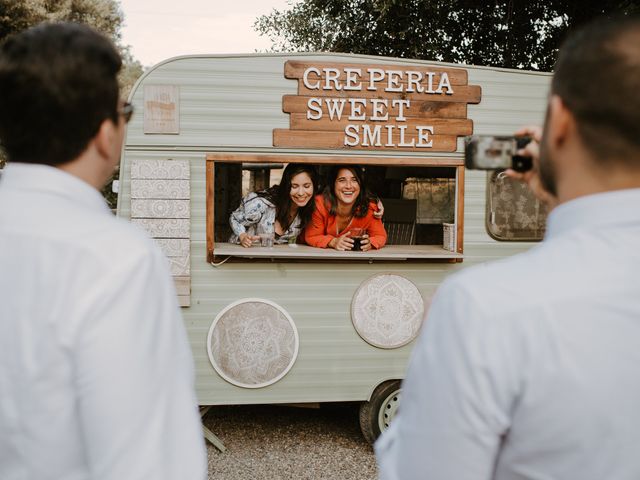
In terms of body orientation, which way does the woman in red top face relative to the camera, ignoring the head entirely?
toward the camera

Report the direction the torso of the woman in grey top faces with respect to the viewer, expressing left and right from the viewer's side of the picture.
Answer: facing the viewer and to the right of the viewer

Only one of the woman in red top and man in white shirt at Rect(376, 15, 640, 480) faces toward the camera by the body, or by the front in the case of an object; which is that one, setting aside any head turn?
the woman in red top

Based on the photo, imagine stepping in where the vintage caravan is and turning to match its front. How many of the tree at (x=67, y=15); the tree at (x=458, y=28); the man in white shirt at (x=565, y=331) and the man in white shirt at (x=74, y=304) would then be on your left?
2

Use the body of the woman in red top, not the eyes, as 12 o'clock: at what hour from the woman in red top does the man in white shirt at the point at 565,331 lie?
The man in white shirt is roughly at 12 o'clock from the woman in red top.

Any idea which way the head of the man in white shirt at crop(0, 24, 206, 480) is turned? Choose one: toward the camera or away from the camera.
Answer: away from the camera

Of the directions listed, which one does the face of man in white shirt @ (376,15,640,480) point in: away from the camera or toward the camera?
away from the camera

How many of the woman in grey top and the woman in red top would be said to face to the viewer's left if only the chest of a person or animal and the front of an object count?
0

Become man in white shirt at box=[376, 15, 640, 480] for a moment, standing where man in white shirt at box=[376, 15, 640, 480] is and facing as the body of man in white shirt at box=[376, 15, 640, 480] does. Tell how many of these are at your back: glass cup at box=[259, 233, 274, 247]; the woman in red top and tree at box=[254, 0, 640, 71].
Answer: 0

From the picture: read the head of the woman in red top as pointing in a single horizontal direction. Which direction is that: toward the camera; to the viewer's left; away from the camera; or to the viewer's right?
toward the camera

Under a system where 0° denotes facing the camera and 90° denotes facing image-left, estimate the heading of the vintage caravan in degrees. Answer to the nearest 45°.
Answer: approximately 90°

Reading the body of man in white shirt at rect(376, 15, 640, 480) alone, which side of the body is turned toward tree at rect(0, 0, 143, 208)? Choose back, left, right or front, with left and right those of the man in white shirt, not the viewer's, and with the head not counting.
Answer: front

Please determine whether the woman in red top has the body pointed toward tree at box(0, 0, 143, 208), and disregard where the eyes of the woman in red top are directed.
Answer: no

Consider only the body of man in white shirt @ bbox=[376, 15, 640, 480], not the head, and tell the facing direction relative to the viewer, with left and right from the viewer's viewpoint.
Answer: facing away from the viewer and to the left of the viewer
